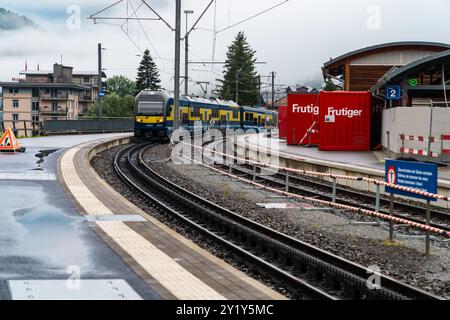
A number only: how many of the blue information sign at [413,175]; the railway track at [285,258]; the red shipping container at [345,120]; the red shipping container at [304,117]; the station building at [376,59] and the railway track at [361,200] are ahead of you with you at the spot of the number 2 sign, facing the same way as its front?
3

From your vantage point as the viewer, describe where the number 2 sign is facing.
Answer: facing the viewer

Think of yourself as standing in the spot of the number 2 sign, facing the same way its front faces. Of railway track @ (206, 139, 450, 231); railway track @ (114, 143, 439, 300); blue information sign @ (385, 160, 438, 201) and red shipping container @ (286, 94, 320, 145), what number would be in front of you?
3

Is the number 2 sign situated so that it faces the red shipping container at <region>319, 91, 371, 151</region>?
no

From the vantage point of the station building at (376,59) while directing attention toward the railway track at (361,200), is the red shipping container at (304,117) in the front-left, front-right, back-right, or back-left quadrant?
front-right

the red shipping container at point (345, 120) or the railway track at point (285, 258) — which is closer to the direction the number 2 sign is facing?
the railway track

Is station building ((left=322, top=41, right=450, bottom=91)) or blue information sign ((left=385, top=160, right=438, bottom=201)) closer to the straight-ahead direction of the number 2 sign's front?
the blue information sign

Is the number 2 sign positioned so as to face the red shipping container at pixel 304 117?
no

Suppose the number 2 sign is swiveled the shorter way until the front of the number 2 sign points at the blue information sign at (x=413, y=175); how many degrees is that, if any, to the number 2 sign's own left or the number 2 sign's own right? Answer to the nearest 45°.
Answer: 0° — it already faces it

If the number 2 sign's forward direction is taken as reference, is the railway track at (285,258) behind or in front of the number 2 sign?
in front

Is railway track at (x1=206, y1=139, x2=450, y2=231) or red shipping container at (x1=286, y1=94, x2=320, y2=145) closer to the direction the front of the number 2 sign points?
the railway track

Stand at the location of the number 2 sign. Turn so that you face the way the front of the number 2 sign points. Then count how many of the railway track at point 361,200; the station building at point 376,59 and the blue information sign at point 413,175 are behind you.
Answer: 1

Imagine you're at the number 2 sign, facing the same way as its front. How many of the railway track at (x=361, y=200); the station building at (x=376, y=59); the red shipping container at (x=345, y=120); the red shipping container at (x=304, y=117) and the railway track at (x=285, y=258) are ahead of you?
2

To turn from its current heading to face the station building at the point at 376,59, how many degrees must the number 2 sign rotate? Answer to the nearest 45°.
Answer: approximately 180°

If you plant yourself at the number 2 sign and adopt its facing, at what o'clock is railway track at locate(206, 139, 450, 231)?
The railway track is roughly at 12 o'clock from the number 2 sign.

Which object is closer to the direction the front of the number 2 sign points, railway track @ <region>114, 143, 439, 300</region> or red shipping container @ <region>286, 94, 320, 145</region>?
the railway track
